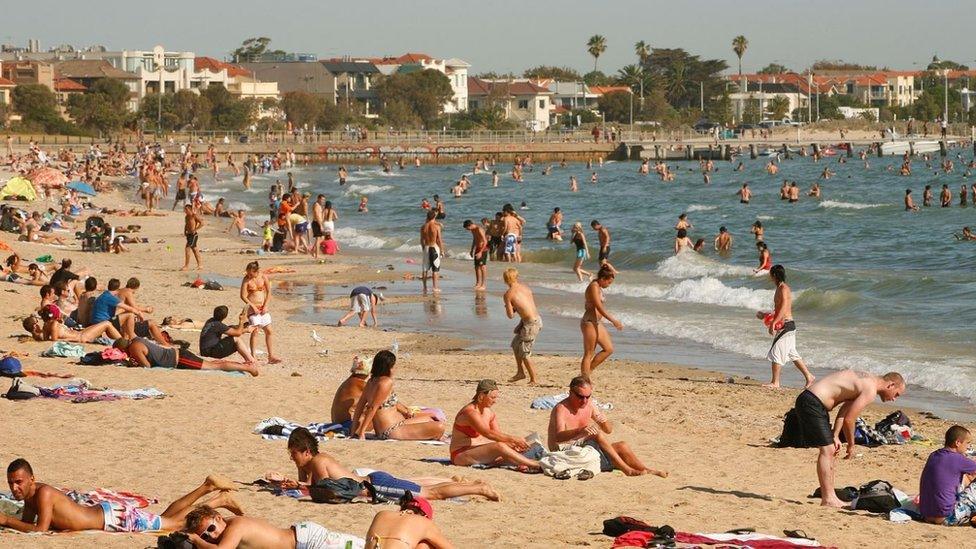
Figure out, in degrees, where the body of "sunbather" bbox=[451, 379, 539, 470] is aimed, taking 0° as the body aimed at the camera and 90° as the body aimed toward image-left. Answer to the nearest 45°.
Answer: approximately 270°

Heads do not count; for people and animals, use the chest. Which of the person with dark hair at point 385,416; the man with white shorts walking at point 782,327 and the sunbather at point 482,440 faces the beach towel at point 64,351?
the man with white shorts walking

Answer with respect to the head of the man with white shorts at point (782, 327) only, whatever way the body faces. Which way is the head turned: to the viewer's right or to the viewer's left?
to the viewer's left

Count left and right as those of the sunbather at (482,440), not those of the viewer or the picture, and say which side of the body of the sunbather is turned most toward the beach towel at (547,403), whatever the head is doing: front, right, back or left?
left

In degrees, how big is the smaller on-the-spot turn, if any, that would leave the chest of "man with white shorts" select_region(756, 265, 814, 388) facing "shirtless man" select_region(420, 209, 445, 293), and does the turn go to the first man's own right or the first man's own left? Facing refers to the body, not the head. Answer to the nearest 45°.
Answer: approximately 45° to the first man's own right

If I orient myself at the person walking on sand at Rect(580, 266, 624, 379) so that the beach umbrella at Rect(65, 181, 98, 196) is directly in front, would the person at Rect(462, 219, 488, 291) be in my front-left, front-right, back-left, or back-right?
front-right

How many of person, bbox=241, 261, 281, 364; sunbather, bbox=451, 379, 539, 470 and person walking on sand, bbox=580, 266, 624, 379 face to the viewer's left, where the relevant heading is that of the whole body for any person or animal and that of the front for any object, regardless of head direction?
0

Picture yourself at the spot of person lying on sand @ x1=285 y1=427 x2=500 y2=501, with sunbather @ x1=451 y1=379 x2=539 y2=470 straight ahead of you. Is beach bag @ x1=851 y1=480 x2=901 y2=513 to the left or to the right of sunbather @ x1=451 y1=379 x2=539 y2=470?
right

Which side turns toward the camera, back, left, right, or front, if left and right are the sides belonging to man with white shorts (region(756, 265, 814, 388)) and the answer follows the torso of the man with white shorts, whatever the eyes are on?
left

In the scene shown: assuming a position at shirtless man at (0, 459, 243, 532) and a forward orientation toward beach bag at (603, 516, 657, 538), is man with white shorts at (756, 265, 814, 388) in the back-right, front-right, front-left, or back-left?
front-left

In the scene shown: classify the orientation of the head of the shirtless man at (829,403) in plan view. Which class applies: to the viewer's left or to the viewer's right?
to the viewer's right

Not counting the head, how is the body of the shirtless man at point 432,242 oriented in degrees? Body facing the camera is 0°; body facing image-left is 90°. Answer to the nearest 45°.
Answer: approximately 180°

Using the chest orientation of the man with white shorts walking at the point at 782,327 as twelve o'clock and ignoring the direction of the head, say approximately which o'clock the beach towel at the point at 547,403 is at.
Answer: The beach towel is roughly at 11 o'clock from the man with white shorts walking.

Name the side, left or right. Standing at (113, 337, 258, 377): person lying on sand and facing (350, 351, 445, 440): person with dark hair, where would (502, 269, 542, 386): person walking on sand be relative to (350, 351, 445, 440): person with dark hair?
left

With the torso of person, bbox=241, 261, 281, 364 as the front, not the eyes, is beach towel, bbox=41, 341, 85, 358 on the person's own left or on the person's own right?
on the person's own right
